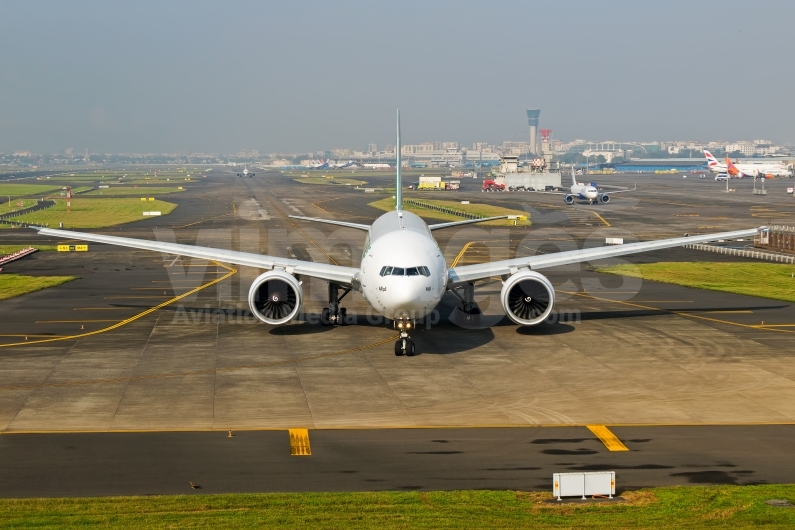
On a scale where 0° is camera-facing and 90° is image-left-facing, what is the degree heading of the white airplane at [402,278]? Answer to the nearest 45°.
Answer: approximately 0°

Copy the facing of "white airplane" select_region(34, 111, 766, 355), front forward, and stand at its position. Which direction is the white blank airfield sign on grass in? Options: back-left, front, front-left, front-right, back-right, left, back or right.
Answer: front
